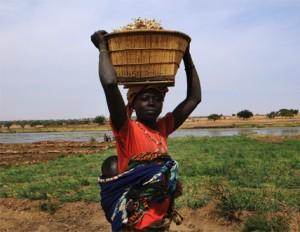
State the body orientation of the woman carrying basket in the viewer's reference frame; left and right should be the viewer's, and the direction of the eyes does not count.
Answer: facing the viewer and to the right of the viewer
